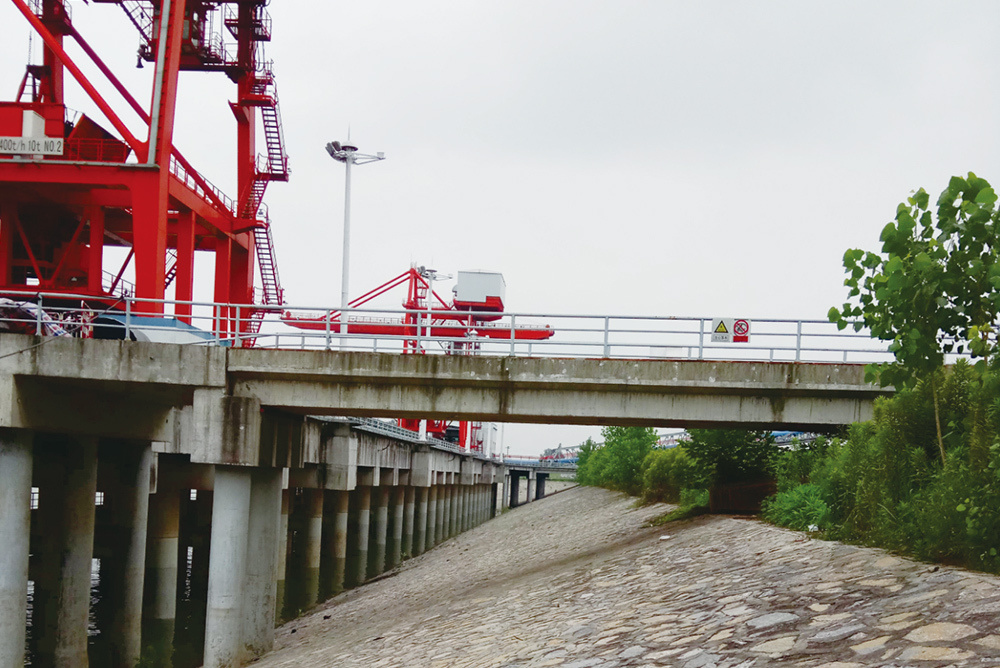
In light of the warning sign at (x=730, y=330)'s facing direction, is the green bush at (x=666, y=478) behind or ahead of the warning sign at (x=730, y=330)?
behind

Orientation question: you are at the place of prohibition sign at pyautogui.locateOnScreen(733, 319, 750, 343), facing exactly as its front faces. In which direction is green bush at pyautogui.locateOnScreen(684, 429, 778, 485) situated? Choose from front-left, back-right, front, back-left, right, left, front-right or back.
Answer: back

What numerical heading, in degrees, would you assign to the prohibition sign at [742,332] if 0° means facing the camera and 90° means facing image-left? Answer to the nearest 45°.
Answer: approximately 0°

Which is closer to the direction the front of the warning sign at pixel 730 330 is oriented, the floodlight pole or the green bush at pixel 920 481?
the green bush

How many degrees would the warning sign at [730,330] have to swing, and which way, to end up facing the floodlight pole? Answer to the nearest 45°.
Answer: approximately 135° to its right
